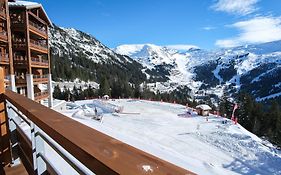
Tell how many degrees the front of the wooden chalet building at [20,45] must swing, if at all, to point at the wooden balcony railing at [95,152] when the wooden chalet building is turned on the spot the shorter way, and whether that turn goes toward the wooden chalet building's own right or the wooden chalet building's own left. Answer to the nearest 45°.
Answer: approximately 45° to the wooden chalet building's own right

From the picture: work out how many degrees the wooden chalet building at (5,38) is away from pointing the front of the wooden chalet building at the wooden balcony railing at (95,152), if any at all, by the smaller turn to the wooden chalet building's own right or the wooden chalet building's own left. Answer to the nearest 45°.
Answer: approximately 45° to the wooden chalet building's own right

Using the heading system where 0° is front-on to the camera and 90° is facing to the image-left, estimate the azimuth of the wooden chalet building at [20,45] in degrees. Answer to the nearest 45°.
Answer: approximately 315°
